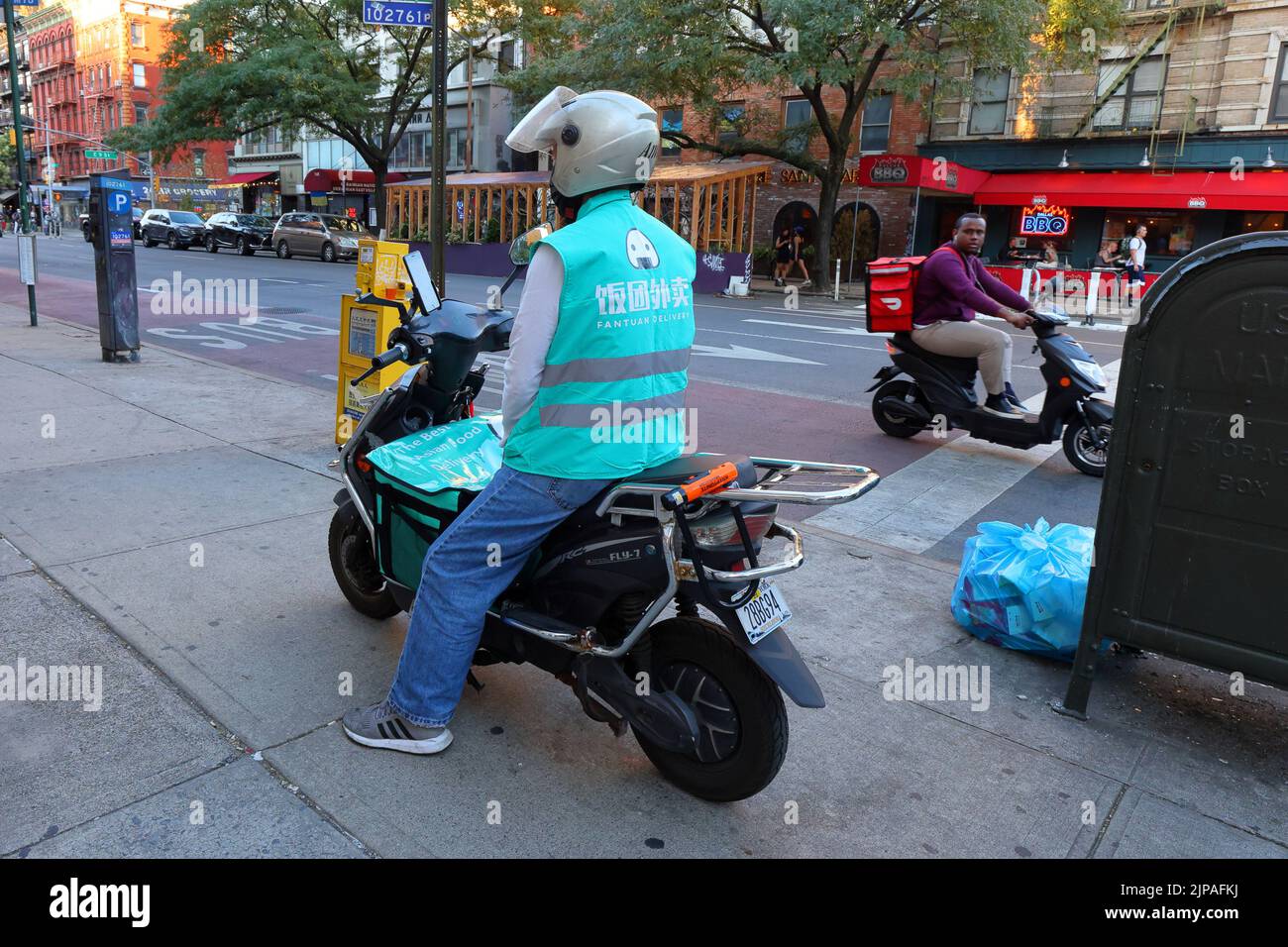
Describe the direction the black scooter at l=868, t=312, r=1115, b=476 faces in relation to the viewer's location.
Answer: facing the viewer and to the right of the viewer

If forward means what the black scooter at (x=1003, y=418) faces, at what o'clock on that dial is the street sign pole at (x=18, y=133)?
The street sign pole is roughly at 5 o'clock from the black scooter.

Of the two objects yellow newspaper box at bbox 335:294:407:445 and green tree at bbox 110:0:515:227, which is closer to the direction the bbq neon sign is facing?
the yellow newspaper box

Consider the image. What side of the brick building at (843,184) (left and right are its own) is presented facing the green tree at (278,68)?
right

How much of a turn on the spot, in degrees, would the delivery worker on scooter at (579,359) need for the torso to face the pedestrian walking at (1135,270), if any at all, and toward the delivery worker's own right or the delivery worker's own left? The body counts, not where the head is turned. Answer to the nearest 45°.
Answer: approximately 90° to the delivery worker's own right

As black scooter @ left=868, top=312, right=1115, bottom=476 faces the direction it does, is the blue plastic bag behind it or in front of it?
in front

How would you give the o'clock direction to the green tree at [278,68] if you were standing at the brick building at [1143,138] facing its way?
The green tree is roughly at 3 o'clock from the brick building.

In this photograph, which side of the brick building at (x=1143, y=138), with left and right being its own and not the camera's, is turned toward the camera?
front

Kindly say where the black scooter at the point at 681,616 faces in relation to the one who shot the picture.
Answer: facing away from the viewer and to the left of the viewer
